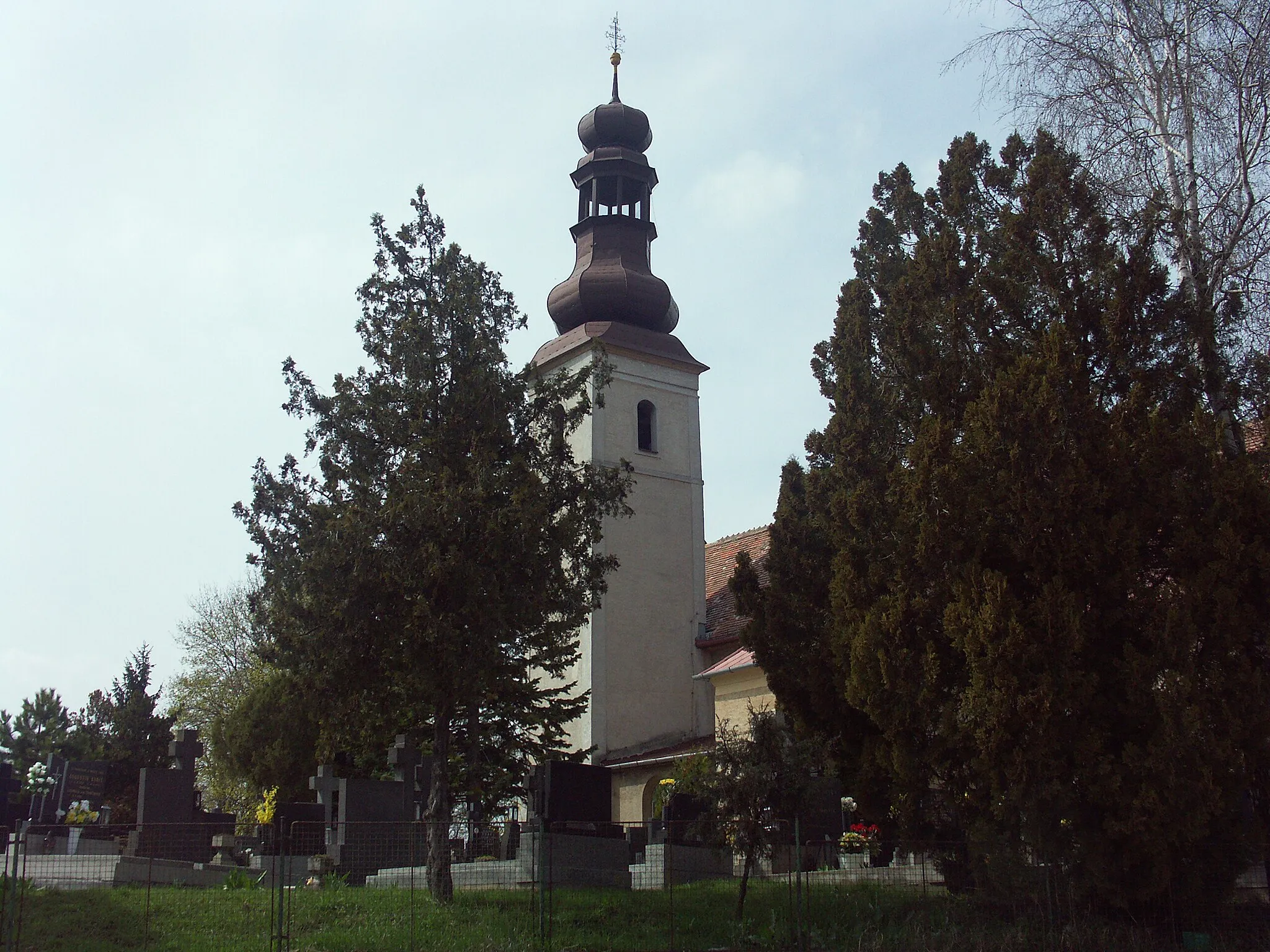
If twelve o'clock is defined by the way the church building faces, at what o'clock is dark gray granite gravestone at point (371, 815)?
The dark gray granite gravestone is roughly at 11 o'clock from the church building.

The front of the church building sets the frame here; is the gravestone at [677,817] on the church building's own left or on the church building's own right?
on the church building's own left

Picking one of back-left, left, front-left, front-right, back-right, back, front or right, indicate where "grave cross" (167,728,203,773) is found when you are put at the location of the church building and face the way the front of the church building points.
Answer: front

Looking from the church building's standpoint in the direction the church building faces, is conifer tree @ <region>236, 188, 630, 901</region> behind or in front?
in front

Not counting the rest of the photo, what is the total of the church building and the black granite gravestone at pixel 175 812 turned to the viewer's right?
0

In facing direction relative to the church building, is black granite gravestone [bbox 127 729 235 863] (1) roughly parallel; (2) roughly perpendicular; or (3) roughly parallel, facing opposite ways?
roughly perpendicular

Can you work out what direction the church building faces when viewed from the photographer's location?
facing the viewer and to the left of the viewer
